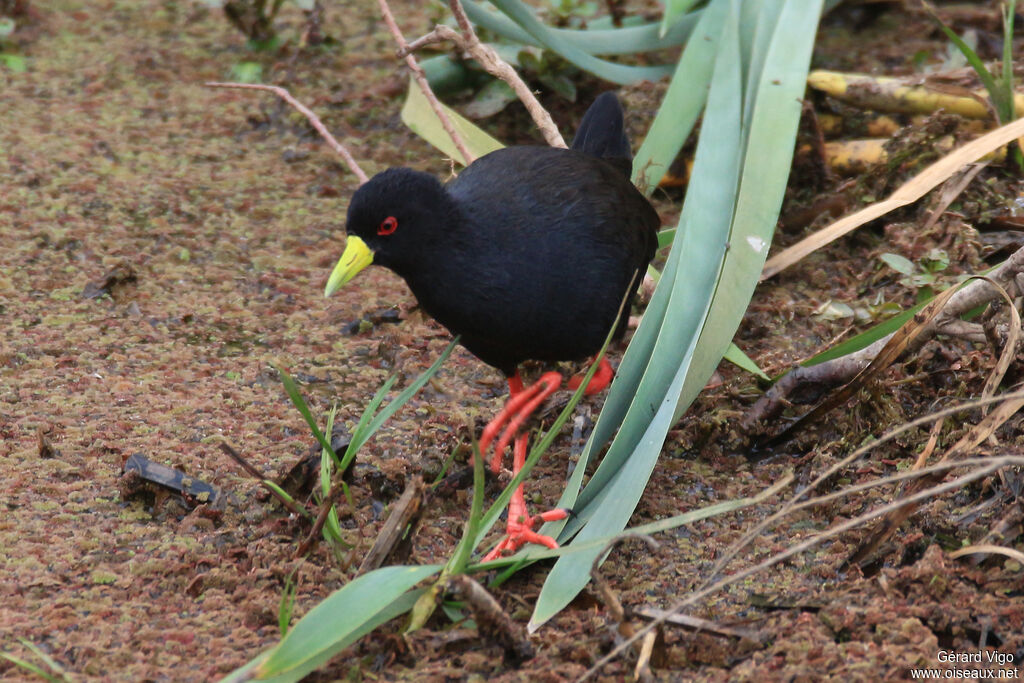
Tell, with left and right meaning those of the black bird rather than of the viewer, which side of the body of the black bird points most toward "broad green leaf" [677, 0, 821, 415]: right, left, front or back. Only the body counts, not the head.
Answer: back

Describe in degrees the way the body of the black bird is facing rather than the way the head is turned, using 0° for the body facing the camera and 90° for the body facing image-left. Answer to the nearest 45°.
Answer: approximately 45°

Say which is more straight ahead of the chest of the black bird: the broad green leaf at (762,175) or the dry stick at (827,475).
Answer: the dry stick

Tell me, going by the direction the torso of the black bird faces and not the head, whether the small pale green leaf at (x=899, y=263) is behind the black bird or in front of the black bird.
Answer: behind

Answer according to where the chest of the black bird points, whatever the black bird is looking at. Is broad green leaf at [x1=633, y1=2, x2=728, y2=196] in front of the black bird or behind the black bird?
behind

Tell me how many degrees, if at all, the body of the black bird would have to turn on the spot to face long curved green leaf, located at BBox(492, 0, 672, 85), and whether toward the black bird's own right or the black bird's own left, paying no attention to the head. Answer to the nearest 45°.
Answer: approximately 135° to the black bird's own right
